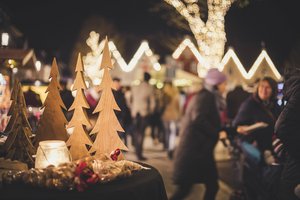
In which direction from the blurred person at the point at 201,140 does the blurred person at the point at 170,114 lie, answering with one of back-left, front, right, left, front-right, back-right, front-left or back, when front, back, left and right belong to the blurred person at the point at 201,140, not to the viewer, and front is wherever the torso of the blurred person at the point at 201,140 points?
left

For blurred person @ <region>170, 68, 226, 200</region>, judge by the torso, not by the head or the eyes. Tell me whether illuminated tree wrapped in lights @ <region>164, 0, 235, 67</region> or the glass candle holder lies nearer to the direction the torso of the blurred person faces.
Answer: the illuminated tree wrapped in lights
